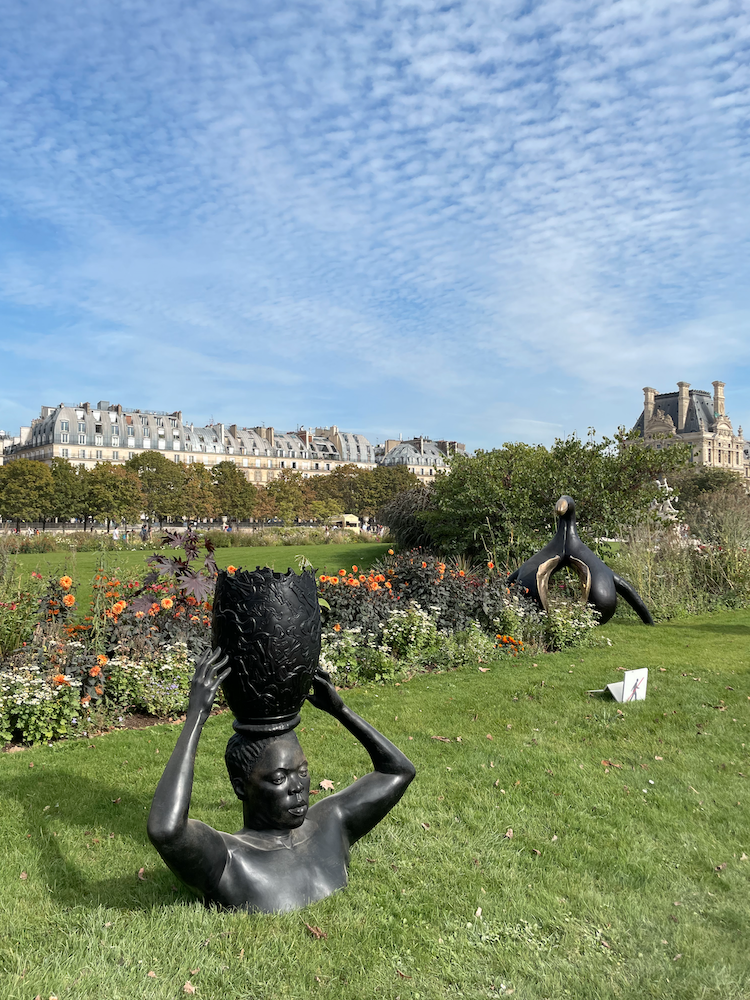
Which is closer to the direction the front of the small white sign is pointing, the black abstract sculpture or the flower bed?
the flower bed

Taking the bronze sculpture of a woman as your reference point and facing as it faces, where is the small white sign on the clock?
The small white sign is roughly at 9 o'clock from the bronze sculpture of a woman.

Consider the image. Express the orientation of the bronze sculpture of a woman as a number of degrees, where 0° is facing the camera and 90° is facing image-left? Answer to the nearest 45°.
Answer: approximately 315°

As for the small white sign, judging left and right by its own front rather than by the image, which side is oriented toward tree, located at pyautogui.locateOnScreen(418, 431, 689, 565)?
back

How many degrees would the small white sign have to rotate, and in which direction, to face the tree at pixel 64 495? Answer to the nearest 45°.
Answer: approximately 135° to its right

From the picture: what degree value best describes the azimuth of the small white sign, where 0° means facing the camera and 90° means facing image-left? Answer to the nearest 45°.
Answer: approximately 0°

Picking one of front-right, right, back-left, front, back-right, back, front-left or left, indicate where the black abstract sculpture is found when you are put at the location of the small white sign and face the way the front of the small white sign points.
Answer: back

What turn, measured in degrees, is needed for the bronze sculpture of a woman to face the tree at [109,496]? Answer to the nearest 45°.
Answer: approximately 135° to its left

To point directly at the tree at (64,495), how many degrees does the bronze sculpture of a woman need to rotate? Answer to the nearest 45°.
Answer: approximately 135° to its left

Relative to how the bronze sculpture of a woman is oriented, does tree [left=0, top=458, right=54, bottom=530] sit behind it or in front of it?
behind
